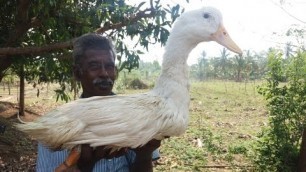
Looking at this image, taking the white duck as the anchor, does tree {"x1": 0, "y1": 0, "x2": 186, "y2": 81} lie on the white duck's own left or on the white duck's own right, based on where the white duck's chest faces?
on the white duck's own left

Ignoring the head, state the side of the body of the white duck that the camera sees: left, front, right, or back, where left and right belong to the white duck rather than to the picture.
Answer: right
